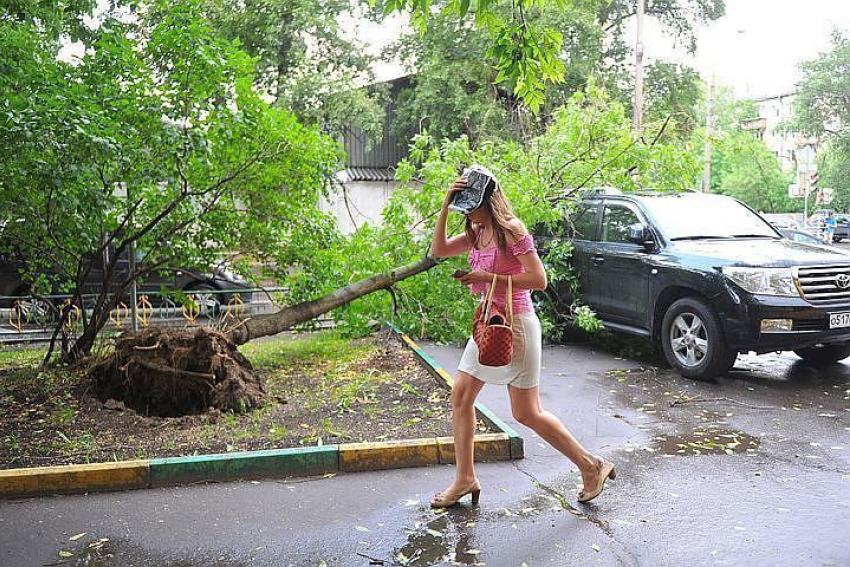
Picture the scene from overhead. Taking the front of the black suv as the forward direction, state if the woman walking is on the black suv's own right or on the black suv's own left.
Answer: on the black suv's own right

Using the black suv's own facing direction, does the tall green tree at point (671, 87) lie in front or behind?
behind

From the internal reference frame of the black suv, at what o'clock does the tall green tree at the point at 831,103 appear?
The tall green tree is roughly at 8 o'clock from the black suv.

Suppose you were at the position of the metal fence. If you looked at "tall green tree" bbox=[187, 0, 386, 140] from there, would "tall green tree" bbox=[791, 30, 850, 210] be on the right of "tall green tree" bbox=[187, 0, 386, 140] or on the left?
right

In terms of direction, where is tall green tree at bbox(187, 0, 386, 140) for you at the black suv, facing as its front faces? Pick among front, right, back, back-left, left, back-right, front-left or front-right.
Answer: back

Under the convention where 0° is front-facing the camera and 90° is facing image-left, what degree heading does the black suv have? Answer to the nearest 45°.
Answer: approximately 315°
